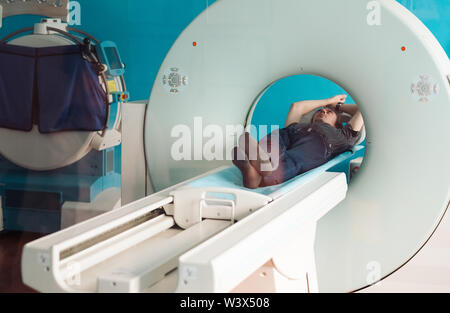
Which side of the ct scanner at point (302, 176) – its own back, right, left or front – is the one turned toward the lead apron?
right

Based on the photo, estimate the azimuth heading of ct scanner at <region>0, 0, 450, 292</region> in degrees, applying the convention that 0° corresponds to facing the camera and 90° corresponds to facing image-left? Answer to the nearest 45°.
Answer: approximately 45°

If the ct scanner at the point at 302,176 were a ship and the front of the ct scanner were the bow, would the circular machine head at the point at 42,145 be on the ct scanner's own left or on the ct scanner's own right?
on the ct scanner's own right
